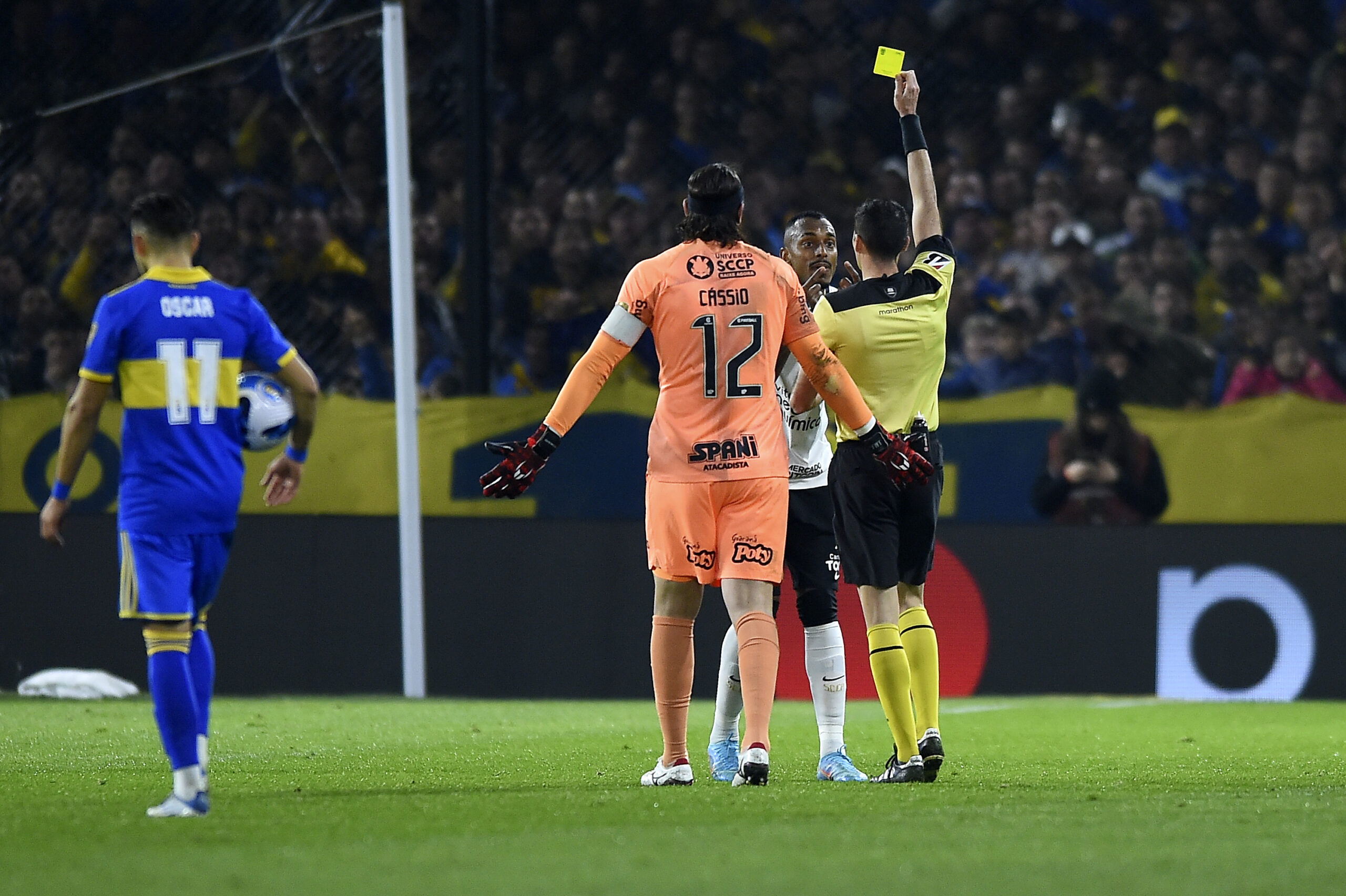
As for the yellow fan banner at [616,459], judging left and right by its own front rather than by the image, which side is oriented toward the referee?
front

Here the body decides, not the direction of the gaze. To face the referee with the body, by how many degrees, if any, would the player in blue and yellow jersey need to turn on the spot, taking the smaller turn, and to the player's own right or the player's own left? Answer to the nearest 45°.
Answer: approximately 90° to the player's own right

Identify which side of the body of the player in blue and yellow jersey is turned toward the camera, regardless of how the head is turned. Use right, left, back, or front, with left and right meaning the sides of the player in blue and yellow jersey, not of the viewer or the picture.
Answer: back

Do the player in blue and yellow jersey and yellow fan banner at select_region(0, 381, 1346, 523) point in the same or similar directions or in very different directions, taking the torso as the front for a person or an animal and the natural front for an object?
very different directions

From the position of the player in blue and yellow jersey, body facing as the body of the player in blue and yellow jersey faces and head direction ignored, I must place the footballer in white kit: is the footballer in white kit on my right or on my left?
on my right

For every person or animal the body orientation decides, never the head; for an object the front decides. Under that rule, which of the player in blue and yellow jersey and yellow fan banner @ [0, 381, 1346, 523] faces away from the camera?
the player in blue and yellow jersey

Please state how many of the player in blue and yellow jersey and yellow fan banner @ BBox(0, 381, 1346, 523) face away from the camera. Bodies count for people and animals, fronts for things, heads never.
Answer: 1

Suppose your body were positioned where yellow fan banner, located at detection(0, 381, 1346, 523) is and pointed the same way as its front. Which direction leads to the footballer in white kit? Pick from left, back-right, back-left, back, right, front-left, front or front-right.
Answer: front

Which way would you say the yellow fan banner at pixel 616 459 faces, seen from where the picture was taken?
facing the viewer

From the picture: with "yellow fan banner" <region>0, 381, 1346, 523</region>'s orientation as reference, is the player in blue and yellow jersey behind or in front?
in front

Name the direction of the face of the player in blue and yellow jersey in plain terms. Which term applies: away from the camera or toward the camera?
away from the camera

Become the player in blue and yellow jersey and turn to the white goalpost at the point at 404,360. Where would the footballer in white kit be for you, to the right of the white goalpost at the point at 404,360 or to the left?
right
